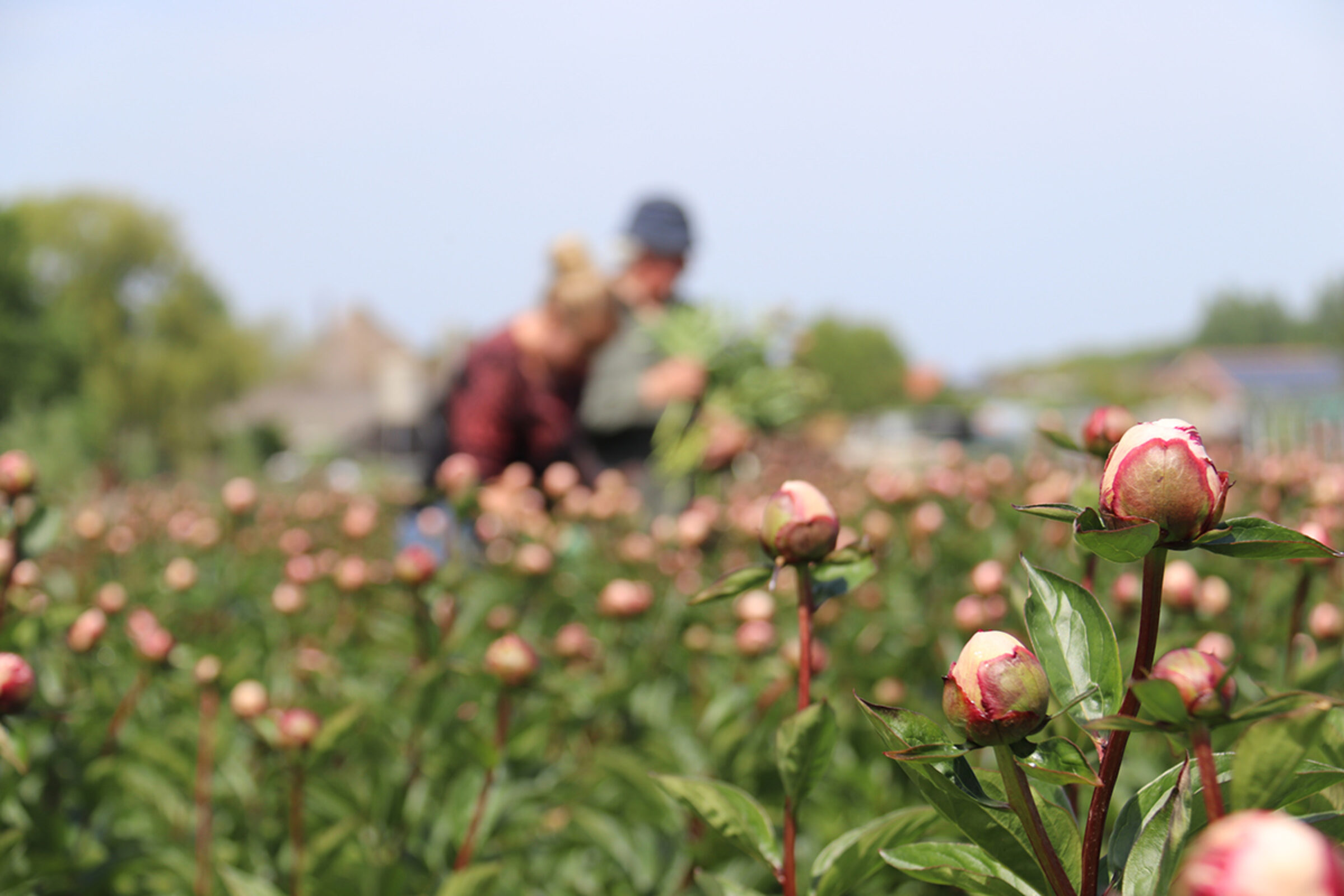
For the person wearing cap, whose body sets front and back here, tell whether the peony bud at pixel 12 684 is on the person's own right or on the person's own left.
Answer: on the person's own right

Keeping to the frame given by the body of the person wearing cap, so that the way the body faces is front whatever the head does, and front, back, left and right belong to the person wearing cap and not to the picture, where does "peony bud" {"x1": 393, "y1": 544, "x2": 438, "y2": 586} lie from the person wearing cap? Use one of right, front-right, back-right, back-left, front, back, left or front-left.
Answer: right
